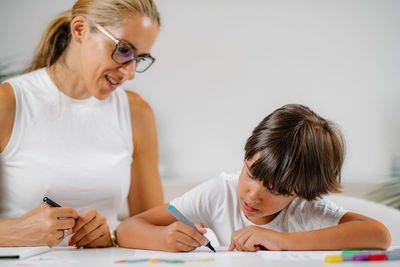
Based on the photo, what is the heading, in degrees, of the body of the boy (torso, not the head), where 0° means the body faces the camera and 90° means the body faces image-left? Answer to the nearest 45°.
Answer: approximately 0°

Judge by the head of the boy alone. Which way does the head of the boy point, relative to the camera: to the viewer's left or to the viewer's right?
to the viewer's left
